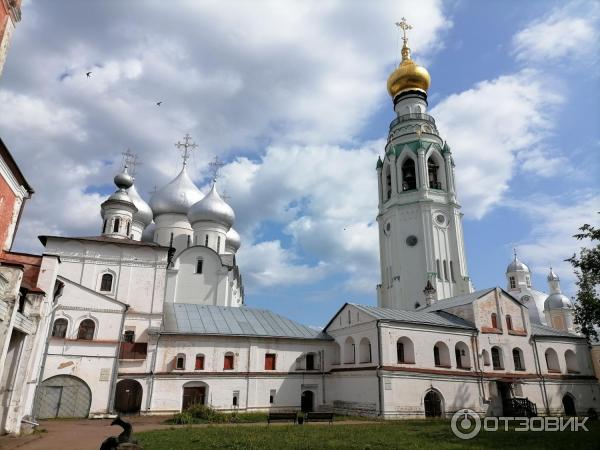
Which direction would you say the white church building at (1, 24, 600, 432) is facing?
toward the camera

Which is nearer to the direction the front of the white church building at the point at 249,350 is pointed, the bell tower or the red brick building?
the red brick building

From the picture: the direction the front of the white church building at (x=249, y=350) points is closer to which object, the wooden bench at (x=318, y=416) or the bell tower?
the wooden bench

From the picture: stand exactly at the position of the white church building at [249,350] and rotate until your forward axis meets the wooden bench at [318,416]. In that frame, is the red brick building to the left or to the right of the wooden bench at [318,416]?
right

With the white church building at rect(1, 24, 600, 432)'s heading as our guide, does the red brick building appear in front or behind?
in front
